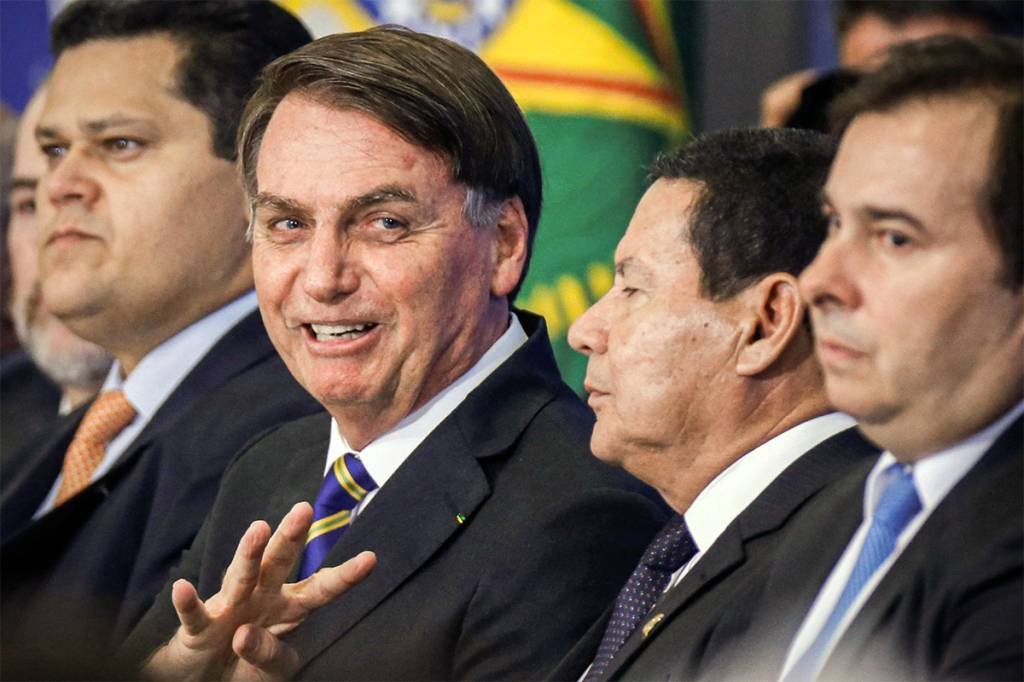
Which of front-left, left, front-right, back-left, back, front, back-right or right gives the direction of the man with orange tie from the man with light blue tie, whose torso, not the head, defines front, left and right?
right

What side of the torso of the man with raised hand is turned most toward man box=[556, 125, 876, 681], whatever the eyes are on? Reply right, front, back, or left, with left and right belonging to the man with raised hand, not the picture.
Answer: left

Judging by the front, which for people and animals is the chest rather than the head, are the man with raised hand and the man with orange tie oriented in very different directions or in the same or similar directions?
same or similar directions

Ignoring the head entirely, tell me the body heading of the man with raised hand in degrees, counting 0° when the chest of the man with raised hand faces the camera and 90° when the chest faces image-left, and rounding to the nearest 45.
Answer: approximately 45°

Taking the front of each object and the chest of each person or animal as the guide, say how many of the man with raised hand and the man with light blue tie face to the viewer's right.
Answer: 0

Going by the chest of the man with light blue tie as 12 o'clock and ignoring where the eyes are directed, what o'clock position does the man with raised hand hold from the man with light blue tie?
The man with raised hand is roughly at 3 o'clock from the man with light blue tie.

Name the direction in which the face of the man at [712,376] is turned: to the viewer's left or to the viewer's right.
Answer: to the viewer's left

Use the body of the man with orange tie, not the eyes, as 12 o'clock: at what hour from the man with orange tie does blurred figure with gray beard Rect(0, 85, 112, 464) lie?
The blurred figure with gray beard is roughly at 4 o'clock from the man with orange tie.

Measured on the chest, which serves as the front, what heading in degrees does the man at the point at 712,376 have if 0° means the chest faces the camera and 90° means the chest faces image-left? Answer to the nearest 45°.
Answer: approximately 90°

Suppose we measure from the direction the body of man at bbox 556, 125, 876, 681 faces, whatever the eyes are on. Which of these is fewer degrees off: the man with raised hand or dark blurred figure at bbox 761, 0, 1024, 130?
the man with raised hand

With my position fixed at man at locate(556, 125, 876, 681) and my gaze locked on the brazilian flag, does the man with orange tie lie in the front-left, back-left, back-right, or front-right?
front-left

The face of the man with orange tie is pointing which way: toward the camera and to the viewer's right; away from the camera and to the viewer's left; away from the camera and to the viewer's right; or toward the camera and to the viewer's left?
toward the camera and to the viewer's left

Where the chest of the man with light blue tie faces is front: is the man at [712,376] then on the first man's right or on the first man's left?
on the first man's right

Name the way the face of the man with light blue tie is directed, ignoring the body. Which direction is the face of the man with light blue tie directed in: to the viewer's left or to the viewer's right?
to the viewer's left

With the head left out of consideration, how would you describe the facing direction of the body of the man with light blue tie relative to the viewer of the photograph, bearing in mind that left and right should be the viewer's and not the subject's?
facing the viewer and to the left of the viewer
